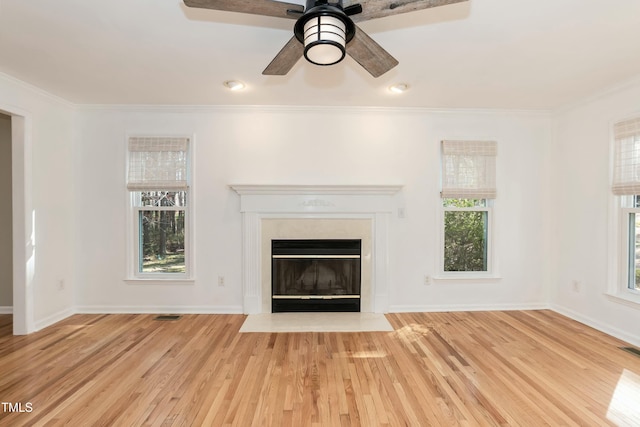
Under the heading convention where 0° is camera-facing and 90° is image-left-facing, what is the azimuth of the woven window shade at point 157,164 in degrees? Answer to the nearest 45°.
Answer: approximately 0°

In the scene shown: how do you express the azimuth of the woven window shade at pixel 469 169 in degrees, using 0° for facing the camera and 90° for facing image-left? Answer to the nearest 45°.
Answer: approximately 0°

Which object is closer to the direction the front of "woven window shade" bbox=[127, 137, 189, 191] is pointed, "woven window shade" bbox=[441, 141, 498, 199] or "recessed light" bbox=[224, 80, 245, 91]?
the recessed light

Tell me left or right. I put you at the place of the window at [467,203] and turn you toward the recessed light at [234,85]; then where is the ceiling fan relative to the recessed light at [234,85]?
left

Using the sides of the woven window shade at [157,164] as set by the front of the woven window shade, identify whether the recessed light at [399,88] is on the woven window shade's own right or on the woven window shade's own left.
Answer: on the woven window shade's own left

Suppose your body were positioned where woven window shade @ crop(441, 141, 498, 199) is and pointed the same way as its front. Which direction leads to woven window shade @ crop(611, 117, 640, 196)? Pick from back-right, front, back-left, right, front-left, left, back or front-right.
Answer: left

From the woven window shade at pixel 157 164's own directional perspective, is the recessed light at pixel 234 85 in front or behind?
in front

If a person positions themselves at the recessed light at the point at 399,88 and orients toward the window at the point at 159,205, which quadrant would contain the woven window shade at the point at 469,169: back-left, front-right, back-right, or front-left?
back-right

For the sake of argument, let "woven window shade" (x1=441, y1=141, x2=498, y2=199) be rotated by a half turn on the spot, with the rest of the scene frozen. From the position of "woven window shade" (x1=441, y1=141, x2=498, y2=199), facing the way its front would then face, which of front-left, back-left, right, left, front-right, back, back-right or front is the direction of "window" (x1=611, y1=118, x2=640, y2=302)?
right

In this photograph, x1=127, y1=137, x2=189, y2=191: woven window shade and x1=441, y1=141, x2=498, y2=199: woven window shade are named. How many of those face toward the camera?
2

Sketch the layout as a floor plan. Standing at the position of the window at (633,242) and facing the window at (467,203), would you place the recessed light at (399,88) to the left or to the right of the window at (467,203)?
left
